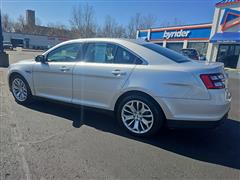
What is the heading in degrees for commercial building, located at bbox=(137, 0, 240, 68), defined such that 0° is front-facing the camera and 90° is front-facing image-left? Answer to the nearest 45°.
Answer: approximately 45°

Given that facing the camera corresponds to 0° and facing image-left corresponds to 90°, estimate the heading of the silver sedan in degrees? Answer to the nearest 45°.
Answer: approximately 135°
